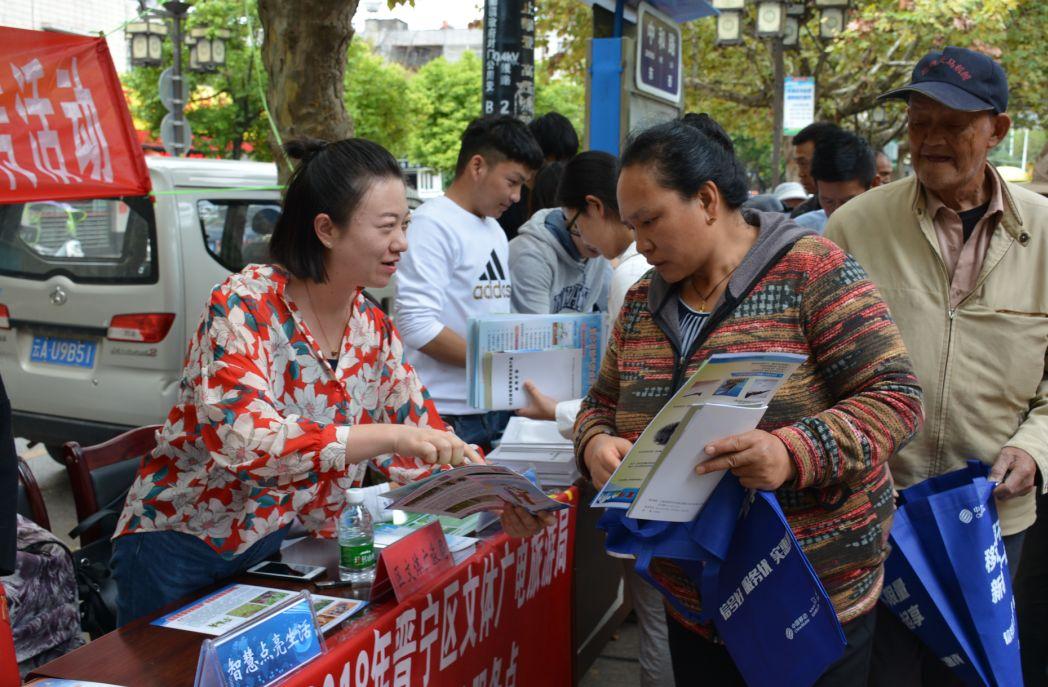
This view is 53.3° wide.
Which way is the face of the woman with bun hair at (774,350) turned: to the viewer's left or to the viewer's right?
to the viewer's left

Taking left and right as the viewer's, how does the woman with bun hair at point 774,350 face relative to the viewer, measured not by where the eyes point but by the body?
facing the viewer and to the left of the viewer

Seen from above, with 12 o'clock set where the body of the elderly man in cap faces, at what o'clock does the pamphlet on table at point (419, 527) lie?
The pamphlet on table is roughly at 1 o'clock from the elderly man in cap.

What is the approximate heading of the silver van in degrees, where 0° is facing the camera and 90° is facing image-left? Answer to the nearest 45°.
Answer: approximately 225°

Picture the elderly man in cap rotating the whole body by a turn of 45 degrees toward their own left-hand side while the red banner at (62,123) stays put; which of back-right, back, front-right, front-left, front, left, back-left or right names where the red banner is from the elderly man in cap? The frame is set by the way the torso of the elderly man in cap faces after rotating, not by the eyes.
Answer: right

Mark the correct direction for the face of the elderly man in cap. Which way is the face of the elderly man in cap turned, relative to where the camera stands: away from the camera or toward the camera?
toward the camera

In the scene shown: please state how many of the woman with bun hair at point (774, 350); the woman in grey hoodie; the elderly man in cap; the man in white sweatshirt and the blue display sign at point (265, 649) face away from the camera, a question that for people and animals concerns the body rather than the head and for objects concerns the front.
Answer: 0

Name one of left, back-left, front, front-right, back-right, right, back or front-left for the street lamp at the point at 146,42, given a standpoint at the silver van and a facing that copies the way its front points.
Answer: front-left

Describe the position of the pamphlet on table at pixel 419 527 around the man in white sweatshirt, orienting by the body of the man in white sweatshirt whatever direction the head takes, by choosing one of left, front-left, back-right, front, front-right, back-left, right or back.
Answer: front-right

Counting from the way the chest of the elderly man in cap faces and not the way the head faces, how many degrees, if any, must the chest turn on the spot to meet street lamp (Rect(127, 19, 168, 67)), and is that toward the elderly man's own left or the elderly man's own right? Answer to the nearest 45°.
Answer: approximately 90° to the elderly man's own right

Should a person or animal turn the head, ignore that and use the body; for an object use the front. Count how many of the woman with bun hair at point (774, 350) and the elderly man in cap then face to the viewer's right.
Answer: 0

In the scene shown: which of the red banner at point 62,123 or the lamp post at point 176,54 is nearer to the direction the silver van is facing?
the lamp post

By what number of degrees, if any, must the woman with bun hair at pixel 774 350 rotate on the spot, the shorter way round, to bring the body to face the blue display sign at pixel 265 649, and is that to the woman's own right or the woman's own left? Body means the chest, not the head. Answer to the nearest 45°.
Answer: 0° — they already face it

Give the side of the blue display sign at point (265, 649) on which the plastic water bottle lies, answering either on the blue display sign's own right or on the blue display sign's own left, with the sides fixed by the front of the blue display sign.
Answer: on the blue display sign's own left
